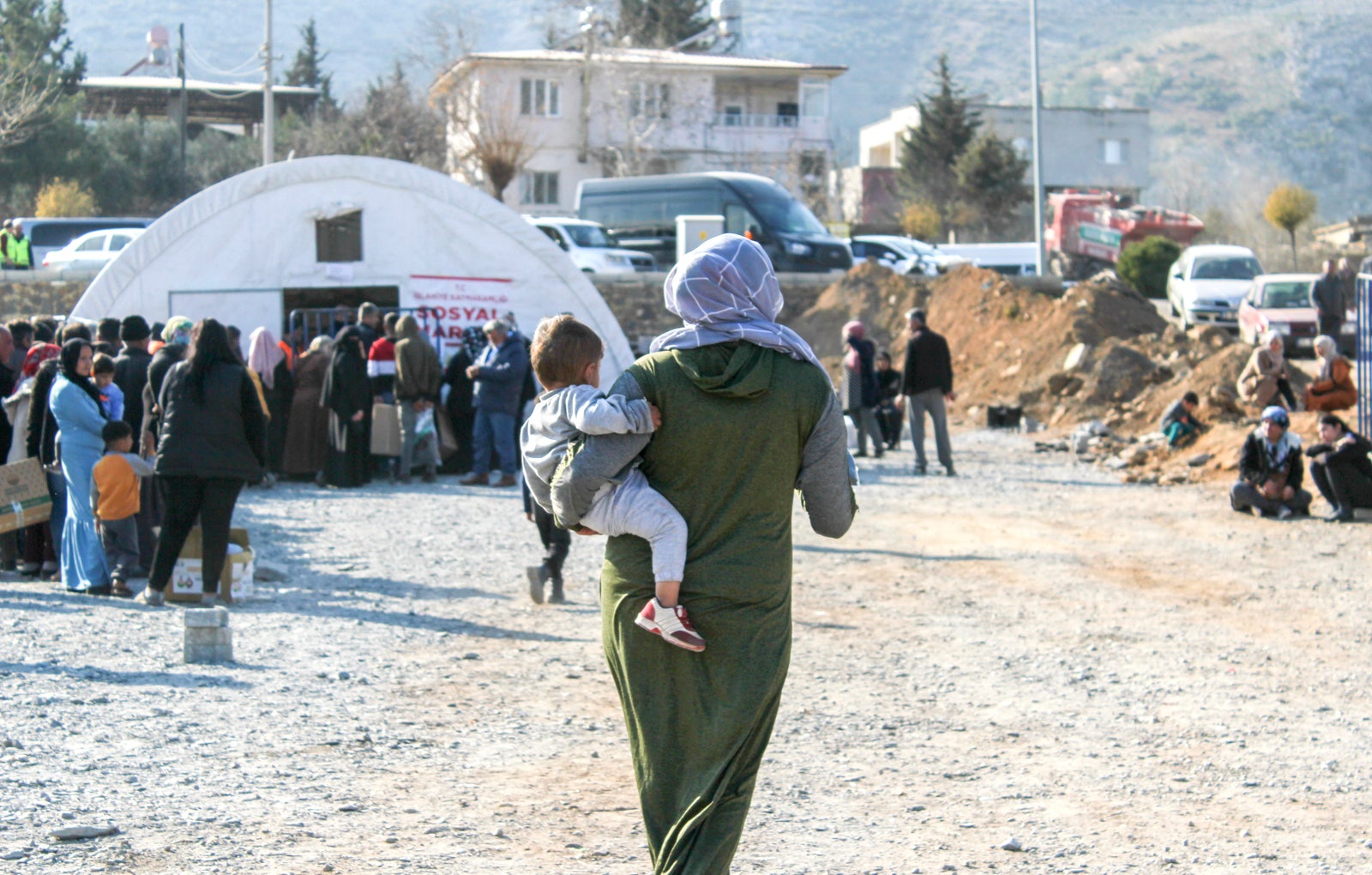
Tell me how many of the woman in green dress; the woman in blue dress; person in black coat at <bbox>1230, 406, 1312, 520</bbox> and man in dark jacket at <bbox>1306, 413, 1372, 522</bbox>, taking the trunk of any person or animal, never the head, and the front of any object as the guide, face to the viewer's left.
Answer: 1

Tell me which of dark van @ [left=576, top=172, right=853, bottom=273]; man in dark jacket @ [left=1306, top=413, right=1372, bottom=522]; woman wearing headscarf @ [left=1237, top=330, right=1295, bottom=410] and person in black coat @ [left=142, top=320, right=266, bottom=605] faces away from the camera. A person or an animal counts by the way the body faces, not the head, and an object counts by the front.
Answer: the person in black coat

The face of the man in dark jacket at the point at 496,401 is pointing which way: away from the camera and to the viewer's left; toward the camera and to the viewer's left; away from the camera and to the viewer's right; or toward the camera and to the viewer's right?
toward the camera and to the viewer's left

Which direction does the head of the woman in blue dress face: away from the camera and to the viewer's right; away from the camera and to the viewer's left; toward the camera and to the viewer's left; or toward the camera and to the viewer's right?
toward the camera and to the viewer's right

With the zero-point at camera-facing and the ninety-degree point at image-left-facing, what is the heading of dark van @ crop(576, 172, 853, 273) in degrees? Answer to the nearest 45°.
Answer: approximately 315°

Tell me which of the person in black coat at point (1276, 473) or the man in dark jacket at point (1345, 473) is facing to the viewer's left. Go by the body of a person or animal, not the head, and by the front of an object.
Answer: the man in dark jacket

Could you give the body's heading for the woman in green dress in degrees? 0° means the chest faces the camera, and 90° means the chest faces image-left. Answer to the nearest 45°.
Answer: approximately 180°

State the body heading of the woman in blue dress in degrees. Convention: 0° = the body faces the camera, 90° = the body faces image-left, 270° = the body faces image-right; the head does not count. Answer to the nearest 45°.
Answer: approximately 270°

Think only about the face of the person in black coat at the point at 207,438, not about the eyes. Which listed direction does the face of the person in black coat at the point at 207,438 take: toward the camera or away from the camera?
away from the camera

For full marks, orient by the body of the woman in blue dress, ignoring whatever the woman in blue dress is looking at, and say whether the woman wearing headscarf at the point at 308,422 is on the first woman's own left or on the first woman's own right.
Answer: on the first woman's own left

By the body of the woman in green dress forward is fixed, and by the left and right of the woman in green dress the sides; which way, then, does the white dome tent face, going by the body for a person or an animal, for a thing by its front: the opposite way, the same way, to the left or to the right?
the opposite way

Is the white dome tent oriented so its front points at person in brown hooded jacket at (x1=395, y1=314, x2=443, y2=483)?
yes

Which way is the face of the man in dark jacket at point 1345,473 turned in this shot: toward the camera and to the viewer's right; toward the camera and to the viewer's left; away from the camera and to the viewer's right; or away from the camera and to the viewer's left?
toward the camera and to the viewer's left

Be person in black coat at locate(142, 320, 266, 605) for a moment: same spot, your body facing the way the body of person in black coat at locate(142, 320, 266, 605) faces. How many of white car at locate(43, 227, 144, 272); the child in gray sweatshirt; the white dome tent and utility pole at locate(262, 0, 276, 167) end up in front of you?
3

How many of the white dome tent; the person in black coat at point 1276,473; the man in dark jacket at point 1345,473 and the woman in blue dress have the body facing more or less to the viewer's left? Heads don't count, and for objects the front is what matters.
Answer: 1

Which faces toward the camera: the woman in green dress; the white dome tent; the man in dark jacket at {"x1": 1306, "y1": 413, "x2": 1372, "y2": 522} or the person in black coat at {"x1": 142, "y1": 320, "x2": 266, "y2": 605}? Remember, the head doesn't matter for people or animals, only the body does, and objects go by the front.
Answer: the white dome tent

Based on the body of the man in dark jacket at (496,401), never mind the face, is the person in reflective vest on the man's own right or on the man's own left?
on the man's own right

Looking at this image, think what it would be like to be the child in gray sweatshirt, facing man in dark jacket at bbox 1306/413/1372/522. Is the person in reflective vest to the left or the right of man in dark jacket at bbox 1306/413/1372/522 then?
left
